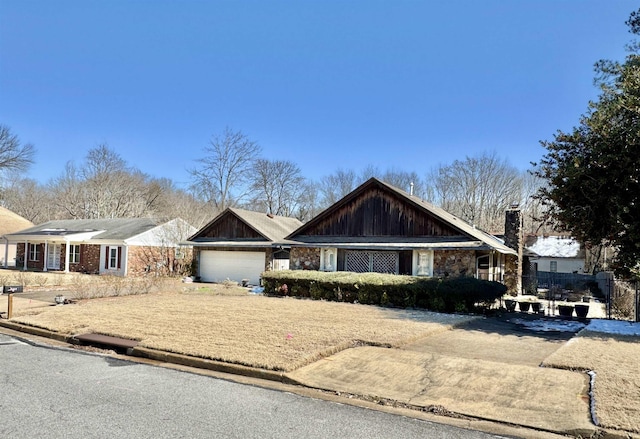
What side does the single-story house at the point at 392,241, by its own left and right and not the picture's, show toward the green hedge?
front

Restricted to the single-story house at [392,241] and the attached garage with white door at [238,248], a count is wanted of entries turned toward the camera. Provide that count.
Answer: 2

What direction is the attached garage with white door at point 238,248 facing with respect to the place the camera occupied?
facing the viewer

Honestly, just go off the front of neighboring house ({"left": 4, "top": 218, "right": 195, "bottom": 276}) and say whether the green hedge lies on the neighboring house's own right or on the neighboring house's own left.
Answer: on the neighboring house's own left

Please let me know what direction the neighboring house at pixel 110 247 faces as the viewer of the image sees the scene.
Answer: facing the viewer and to the left of the viewer

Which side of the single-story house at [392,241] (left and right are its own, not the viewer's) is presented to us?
front

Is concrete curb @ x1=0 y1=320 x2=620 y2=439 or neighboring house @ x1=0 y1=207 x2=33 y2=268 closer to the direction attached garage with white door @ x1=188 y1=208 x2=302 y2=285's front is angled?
the concrete curb

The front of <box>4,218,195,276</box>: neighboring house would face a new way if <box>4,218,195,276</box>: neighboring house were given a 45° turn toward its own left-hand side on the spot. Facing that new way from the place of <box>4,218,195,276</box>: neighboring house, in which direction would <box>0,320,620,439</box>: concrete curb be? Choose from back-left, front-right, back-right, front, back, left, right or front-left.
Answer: front

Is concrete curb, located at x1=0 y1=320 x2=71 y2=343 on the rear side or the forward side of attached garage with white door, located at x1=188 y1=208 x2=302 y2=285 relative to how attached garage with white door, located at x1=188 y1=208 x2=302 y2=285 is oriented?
on the forward side

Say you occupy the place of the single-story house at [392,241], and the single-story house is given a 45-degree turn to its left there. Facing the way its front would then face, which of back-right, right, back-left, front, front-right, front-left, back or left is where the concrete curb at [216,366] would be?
front-right

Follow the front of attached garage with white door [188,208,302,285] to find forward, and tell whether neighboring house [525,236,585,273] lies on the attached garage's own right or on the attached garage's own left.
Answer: on the attached garage's own left
